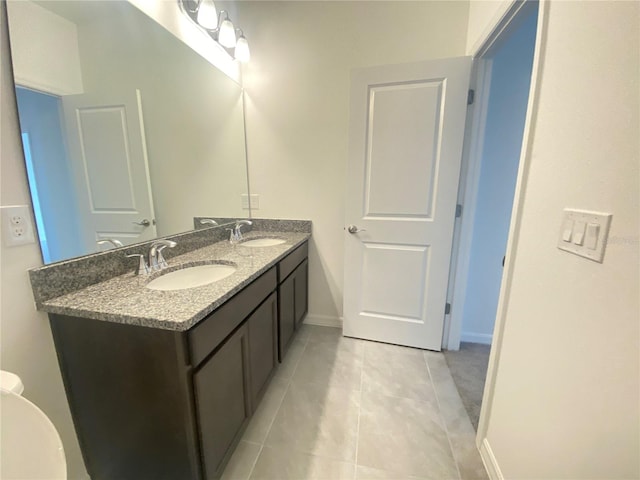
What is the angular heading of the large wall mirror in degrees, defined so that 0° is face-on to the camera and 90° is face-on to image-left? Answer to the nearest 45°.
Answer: approximately 315°

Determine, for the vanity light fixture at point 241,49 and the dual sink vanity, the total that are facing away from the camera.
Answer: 0

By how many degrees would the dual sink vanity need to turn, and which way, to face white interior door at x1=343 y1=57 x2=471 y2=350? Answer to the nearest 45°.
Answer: approximately 45° to its left

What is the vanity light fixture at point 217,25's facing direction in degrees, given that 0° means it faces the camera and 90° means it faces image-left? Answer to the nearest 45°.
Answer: approximately 315°

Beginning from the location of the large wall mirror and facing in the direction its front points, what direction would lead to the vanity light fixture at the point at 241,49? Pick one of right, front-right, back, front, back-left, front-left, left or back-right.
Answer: left

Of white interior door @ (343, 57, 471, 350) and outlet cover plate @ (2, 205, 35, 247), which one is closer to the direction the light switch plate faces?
the outlet cover plate
